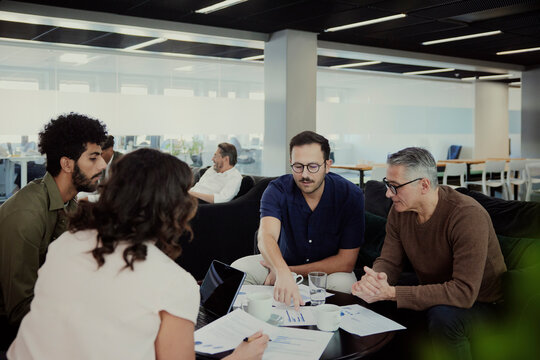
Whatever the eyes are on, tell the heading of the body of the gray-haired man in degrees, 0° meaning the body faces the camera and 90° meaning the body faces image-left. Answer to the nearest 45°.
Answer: approximately 45°

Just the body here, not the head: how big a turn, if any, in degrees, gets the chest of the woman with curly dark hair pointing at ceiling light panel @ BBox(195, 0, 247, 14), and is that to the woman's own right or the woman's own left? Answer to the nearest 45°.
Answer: approximately 45° to the woman's own left

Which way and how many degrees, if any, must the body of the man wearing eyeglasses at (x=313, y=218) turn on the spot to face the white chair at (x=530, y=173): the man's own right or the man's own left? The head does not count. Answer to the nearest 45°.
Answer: approximately 135° to the man's own left

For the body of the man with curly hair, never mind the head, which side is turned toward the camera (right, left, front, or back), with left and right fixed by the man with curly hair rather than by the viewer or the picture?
right

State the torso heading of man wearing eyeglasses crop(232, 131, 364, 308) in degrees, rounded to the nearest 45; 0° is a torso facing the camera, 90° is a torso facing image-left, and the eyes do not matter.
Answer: approximately 0°
